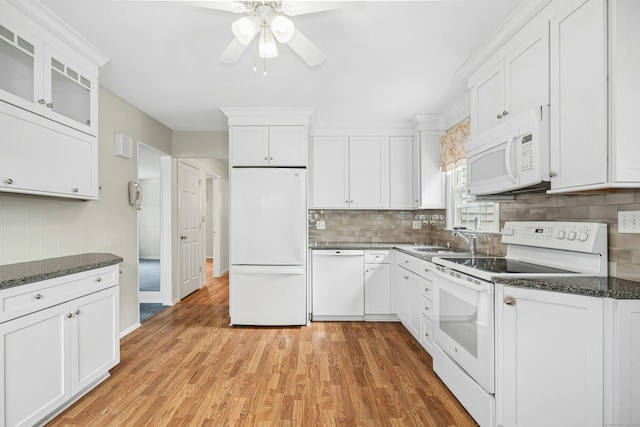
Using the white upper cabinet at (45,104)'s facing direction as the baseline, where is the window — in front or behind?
in front

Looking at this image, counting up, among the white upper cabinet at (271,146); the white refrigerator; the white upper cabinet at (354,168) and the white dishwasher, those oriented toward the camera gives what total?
4

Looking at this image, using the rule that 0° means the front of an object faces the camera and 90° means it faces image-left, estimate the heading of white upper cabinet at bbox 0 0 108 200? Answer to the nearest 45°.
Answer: approximately 315°

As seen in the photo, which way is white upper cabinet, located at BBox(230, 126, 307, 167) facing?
toward the camera

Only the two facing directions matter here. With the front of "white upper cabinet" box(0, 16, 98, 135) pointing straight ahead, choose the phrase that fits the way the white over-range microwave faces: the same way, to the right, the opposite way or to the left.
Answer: the opposite way

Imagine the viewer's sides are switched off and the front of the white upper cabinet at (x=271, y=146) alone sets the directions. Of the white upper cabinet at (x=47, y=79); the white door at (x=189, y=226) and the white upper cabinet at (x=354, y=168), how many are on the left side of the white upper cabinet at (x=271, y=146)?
1

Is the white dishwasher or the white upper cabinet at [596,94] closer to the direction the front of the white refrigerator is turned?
the white upper cabinet

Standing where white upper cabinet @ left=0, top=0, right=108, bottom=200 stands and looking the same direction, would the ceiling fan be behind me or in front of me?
in front

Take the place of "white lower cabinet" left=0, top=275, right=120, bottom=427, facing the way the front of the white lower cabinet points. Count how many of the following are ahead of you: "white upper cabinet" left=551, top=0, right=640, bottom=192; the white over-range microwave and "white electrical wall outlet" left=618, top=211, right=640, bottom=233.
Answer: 3

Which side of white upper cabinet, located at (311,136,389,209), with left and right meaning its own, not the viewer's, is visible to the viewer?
front

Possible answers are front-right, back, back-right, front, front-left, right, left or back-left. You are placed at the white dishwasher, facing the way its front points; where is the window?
left

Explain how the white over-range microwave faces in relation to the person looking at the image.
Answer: facing the viewer and to the left of the viewer

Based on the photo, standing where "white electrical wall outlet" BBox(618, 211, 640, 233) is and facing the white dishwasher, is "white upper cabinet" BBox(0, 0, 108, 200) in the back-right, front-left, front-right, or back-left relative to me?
front-left

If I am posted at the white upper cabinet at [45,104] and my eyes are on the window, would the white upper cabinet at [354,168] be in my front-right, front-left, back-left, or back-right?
front-left

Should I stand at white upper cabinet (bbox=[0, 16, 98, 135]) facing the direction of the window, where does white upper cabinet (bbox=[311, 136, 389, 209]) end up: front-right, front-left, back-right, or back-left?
front-left

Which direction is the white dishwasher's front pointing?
toward the camera
